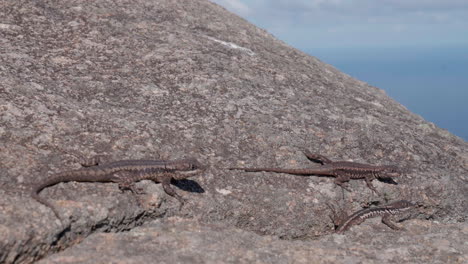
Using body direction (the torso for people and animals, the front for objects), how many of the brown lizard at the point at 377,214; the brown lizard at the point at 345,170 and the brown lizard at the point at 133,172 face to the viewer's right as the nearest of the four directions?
3

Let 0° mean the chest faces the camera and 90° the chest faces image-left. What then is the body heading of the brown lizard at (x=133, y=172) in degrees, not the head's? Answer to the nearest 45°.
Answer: approximately 270°

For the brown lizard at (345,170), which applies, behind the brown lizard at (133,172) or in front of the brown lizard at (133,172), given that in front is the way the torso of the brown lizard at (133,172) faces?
in front

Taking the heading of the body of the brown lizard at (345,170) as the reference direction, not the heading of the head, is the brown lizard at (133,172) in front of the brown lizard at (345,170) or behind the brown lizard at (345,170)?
behind

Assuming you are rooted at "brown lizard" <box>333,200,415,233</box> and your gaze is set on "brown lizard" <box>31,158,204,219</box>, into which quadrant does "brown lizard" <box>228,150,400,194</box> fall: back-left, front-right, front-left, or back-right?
front-right

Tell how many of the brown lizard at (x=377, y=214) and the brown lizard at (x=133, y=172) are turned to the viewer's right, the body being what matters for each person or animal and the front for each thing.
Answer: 2

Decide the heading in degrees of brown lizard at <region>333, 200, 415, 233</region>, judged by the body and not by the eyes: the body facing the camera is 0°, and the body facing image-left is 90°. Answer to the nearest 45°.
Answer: approximately 270°

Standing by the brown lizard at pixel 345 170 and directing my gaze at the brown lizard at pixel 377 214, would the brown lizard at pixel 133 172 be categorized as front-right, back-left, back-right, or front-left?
back-right

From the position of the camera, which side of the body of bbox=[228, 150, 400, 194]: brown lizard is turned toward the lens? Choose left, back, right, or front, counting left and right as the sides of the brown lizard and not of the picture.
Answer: right

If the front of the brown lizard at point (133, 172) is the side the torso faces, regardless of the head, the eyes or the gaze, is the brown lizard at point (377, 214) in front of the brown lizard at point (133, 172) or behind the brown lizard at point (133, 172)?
in front
